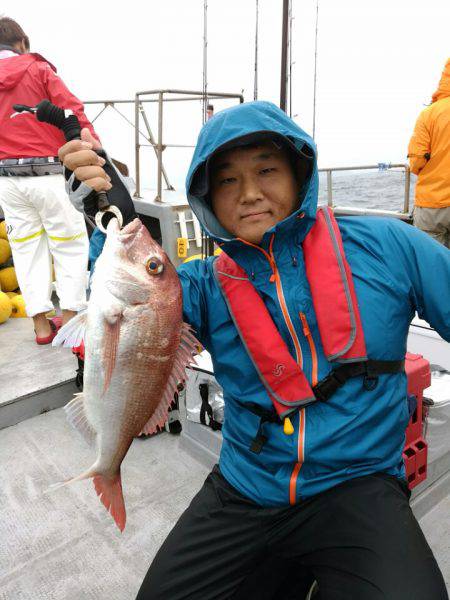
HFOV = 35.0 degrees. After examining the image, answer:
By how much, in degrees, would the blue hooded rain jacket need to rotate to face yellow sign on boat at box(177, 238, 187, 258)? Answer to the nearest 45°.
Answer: approximately 180°

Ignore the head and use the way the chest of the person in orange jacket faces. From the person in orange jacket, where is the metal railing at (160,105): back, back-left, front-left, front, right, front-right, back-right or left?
left

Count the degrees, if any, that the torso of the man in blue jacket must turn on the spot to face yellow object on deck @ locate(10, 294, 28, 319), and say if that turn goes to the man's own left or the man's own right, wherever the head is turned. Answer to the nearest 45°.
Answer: approximately 135° to the man's own right

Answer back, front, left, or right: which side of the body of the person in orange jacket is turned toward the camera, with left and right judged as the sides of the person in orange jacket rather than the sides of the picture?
back

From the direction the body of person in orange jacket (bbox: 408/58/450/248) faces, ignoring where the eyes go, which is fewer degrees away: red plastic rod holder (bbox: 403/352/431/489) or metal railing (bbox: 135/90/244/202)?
the metal railing

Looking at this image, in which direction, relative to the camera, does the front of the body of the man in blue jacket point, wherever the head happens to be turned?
toward the camera

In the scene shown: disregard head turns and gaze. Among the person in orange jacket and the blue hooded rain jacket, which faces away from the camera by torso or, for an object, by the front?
the person in orange jacket

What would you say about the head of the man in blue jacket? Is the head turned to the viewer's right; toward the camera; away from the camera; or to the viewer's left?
toward the camera
